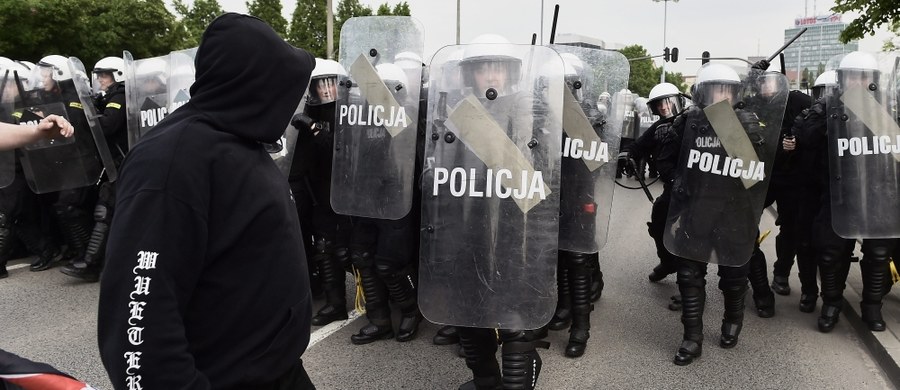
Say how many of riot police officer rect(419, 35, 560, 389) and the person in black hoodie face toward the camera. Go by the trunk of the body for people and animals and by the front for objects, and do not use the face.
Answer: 1

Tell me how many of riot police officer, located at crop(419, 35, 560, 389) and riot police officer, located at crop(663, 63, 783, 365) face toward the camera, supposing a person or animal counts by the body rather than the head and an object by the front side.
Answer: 2

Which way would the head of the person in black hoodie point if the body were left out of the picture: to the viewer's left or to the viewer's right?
to the viewer's right

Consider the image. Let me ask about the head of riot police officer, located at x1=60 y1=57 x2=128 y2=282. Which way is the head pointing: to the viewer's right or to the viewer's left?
to the viewer's left

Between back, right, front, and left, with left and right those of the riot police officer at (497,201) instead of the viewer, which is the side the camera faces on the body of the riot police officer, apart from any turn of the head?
front

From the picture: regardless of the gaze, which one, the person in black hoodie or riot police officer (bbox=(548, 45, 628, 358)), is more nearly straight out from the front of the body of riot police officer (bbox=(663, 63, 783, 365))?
the person in black hoodie

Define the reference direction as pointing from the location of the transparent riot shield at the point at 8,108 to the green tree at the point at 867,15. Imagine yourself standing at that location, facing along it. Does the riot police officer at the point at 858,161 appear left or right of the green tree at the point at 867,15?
right

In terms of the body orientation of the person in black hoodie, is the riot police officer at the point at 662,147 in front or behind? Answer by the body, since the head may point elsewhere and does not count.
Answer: in front

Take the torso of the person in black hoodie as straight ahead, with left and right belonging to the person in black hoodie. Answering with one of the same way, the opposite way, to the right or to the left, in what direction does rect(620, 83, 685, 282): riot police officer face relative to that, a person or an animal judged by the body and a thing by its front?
the opposite way

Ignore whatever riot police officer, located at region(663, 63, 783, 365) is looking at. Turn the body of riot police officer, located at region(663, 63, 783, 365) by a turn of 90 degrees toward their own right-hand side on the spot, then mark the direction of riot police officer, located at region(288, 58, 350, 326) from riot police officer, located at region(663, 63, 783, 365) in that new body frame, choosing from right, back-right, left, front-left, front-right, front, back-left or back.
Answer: front

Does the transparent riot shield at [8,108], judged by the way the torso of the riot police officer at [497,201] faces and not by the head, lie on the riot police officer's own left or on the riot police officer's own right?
on the riot police officer's own right

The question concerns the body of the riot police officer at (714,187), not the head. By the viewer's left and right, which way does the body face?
facing the viewer

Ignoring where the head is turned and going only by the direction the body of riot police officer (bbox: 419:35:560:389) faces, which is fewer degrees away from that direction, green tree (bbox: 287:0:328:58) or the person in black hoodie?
the person in black hoodie
